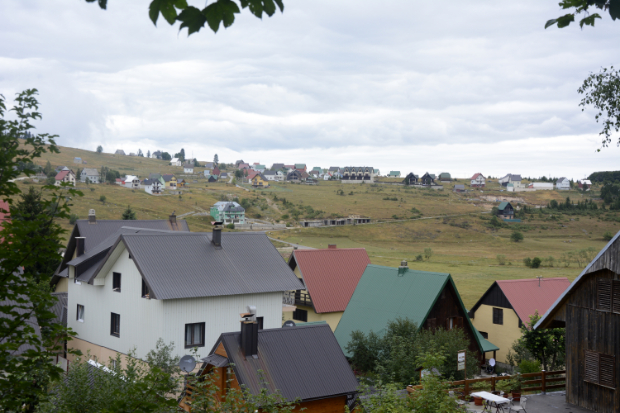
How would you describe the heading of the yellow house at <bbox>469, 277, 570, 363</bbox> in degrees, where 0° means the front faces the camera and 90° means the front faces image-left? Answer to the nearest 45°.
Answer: approximately 45°

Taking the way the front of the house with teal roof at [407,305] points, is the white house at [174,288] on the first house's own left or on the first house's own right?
on the first house's own right

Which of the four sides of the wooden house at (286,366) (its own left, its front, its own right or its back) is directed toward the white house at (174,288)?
right

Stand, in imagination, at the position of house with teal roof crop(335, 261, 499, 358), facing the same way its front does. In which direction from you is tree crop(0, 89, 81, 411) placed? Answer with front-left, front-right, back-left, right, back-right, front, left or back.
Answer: front-right

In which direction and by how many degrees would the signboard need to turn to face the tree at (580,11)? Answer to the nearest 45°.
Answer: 0° — it already faces it

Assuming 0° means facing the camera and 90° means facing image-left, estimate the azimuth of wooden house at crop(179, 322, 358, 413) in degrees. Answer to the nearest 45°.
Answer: approximately 45°

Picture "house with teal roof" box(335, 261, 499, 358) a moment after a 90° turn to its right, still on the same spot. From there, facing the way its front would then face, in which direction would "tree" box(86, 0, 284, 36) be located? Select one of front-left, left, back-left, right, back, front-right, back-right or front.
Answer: front-left
